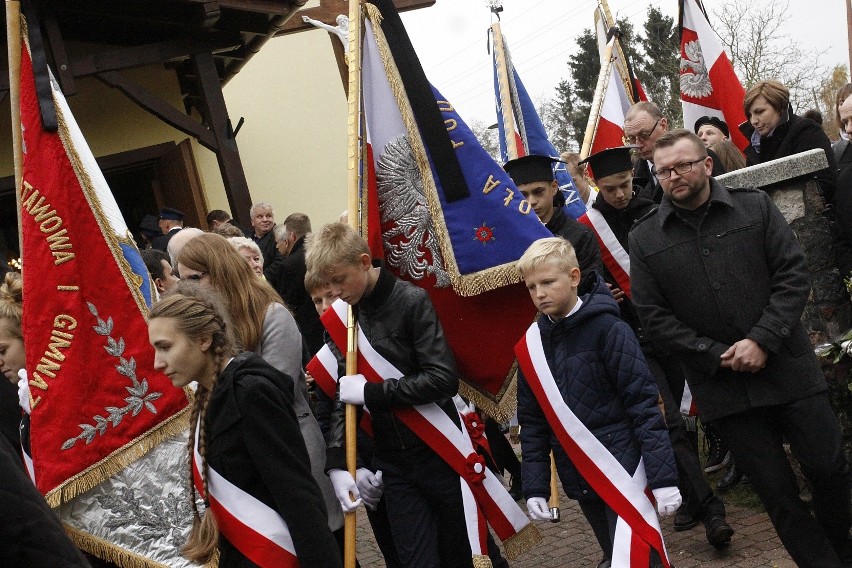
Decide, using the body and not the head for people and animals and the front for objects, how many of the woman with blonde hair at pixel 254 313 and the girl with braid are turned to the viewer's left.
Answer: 2

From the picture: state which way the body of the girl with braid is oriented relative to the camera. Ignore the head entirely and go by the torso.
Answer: to the viewer's left

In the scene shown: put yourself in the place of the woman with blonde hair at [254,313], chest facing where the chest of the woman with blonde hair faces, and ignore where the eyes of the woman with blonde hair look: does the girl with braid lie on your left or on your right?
on your left

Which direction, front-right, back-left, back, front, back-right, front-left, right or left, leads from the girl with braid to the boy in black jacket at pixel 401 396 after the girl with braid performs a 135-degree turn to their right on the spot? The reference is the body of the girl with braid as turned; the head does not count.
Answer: front

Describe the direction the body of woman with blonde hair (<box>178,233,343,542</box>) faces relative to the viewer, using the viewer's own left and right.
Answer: facing to the left of the viewer

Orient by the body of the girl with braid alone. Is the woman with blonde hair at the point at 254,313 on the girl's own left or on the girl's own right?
on the girl's own right

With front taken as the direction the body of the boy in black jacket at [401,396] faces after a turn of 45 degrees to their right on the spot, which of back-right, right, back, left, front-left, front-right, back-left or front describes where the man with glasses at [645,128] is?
back-right

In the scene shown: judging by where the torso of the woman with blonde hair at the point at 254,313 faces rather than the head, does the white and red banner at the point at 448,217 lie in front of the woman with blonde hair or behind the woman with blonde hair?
behind

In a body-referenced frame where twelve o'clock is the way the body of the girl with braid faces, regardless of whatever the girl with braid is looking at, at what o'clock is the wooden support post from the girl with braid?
The wooden support post is roughly at 3 o'clock from the girl with braid.

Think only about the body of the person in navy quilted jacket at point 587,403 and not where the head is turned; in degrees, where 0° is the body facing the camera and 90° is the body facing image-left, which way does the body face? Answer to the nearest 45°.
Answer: approximately 45°
